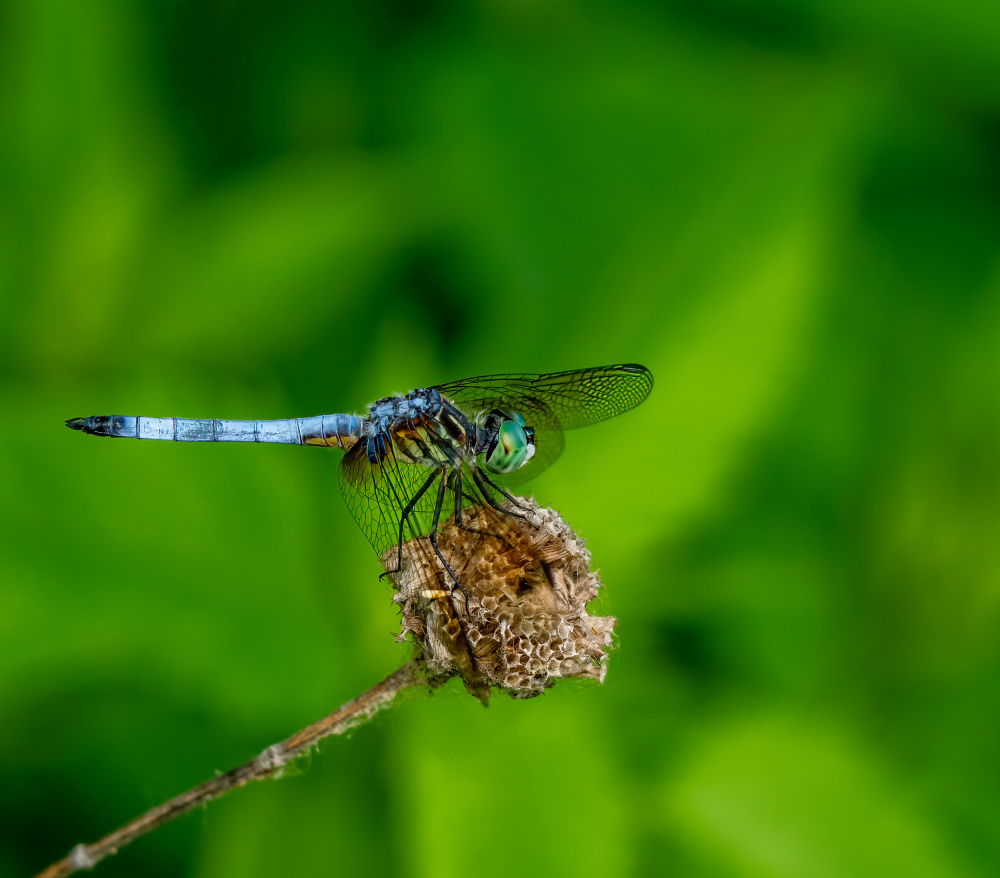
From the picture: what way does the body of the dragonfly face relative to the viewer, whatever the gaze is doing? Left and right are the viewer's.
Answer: facing to the right of the viewer
